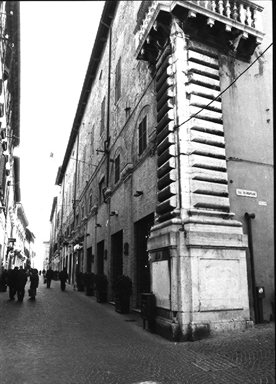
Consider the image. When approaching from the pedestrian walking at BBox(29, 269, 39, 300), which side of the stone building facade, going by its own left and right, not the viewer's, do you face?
front

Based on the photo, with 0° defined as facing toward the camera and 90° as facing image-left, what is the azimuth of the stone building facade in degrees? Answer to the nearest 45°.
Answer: approximately 45°
